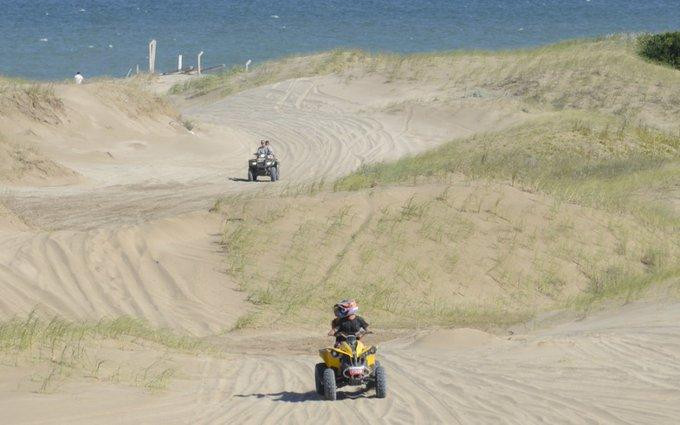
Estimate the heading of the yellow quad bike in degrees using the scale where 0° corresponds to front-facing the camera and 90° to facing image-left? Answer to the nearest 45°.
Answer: approximately 0°

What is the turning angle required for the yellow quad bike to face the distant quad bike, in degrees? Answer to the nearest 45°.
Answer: approximately 180°
